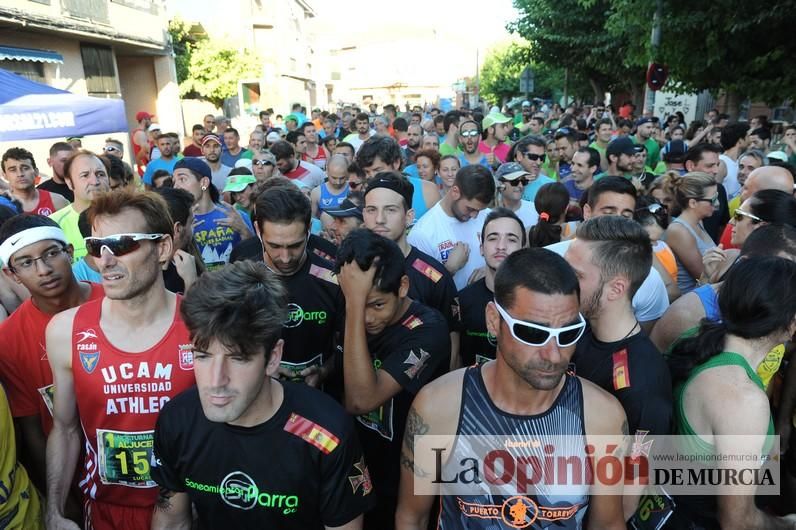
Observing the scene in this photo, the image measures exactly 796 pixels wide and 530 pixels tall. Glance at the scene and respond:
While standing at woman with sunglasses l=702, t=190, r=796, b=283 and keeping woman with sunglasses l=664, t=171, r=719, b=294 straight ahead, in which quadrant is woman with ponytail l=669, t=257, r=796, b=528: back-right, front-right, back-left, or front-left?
back-left

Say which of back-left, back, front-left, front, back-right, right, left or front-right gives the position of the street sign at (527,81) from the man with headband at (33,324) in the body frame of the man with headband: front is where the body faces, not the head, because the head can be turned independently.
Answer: back-left

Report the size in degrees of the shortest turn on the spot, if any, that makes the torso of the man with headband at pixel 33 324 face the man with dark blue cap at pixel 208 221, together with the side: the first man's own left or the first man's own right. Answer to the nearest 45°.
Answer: approximately 135° to the first man's own left

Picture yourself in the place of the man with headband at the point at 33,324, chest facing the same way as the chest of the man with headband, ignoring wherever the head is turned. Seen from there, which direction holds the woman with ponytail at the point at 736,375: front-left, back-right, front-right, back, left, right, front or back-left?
front-left

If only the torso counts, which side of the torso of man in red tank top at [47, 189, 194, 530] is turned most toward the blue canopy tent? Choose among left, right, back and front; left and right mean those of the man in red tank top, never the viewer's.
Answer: back
